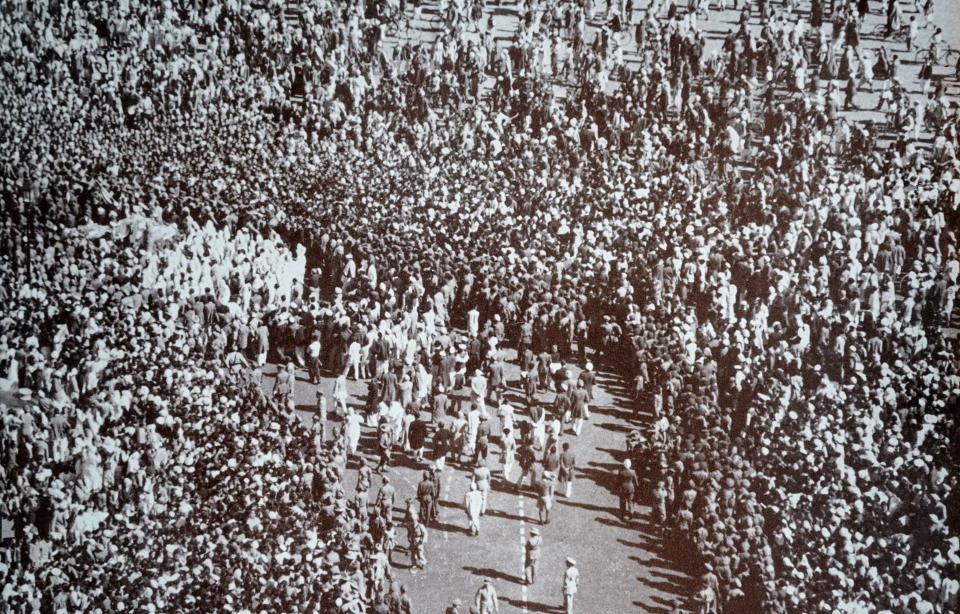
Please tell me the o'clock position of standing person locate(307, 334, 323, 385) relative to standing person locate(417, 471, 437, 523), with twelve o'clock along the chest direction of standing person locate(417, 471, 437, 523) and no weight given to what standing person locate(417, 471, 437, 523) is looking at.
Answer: standing person locate(307, 334, 323, 385) is roughly at 11 o'clock from standing person locate(417, 471, 437, 523).

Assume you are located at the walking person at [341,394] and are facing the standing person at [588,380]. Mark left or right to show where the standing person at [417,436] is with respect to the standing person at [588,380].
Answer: right

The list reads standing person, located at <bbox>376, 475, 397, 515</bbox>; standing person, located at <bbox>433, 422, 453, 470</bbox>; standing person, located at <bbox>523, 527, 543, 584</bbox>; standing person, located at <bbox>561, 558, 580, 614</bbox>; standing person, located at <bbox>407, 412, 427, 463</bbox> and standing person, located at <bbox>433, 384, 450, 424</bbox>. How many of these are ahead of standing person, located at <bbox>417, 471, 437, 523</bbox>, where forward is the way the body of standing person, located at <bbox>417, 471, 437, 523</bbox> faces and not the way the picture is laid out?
3

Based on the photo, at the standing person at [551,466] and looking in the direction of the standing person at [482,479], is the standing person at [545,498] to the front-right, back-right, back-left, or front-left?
front-left

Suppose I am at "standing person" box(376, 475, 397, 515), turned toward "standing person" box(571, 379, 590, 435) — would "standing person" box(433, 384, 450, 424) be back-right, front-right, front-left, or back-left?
front-left

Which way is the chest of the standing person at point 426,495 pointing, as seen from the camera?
away from the camera

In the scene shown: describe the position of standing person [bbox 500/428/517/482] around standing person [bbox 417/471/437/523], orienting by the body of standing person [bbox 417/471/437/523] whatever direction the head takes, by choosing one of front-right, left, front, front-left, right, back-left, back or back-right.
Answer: front-right
